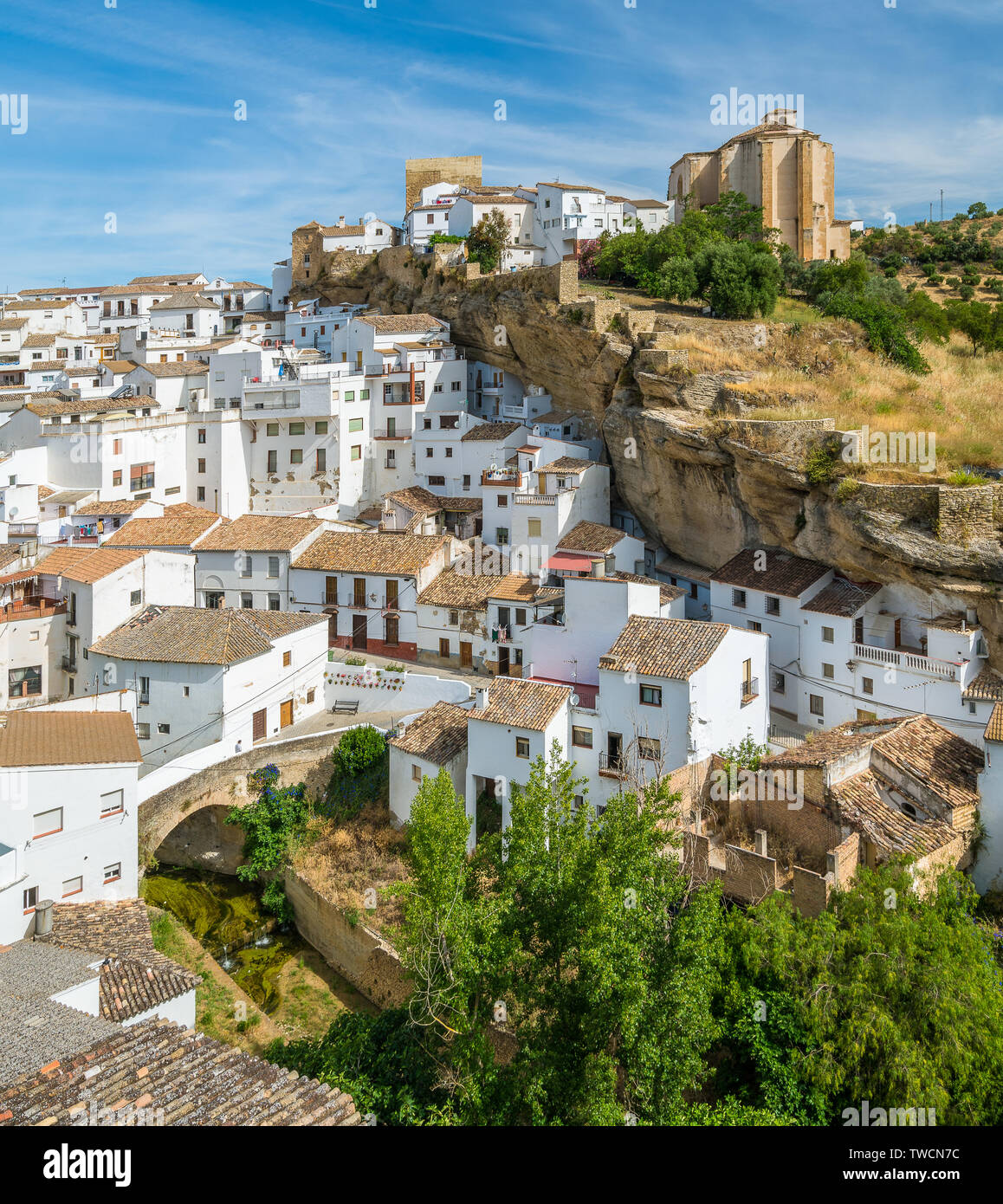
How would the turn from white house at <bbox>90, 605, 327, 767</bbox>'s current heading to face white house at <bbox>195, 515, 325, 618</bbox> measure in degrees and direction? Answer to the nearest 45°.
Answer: approximately 135° to its left

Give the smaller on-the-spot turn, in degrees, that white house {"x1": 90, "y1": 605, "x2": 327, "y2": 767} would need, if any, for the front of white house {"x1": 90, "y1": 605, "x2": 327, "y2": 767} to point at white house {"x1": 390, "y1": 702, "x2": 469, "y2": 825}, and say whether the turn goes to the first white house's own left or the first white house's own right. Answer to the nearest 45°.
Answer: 0° — it already faces it

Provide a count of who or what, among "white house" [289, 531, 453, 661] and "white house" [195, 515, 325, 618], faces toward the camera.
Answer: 2

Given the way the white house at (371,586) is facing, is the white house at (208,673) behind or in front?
in front

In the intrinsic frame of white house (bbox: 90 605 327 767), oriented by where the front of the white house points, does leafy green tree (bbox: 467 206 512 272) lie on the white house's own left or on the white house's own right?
on the white house's own left

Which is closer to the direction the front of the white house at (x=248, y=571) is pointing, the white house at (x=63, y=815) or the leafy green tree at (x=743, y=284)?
the white house

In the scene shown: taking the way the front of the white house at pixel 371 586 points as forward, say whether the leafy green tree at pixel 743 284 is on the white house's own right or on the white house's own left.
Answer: on the white house's own left
